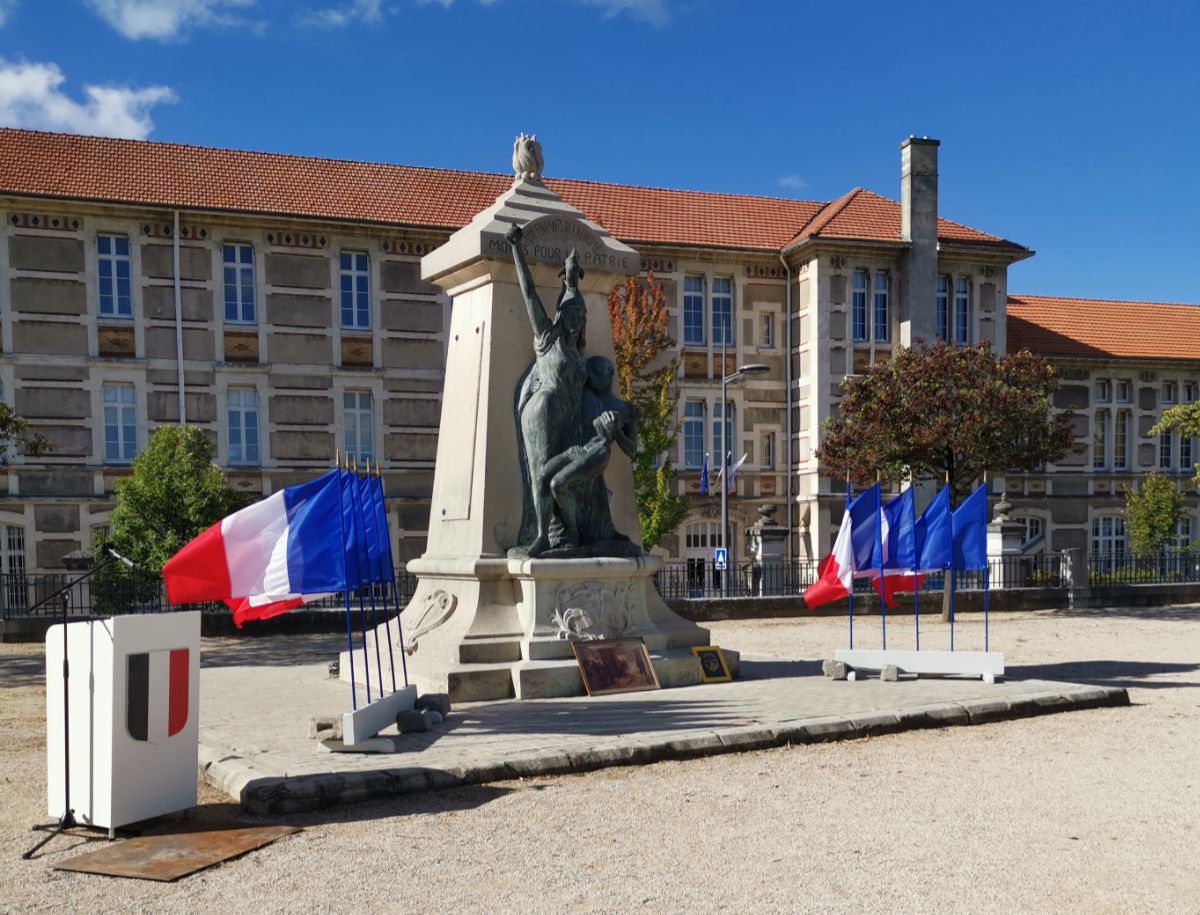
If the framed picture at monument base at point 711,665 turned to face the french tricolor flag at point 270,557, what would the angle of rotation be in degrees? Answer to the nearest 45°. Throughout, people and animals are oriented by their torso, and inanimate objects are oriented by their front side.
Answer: approximately 90° to its right

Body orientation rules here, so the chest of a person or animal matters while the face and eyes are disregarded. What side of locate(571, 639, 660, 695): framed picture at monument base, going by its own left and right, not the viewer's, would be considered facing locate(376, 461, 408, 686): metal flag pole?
right

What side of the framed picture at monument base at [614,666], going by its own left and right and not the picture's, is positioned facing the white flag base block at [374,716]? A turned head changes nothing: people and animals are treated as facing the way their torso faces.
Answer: right

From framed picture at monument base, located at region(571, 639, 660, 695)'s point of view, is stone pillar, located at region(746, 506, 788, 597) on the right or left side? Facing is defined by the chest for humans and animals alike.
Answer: on its left

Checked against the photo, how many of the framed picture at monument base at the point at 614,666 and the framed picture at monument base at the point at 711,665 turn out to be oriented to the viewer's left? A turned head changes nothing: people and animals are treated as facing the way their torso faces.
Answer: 0

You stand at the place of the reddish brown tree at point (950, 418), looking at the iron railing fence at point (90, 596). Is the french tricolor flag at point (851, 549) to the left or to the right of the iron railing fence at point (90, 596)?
left

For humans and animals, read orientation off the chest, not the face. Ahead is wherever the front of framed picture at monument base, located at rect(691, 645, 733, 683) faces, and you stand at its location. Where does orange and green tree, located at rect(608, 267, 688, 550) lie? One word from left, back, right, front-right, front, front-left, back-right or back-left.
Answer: back-left

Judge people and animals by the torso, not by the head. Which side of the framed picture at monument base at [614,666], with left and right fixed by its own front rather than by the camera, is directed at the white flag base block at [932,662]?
left

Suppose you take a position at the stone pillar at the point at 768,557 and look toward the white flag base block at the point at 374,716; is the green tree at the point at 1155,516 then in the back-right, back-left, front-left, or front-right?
back-left

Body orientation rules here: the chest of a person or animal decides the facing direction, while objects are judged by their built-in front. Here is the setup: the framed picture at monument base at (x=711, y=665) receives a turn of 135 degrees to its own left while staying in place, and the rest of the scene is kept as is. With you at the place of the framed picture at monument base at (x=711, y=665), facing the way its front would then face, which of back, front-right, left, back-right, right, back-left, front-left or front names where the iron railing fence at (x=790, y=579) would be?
front
